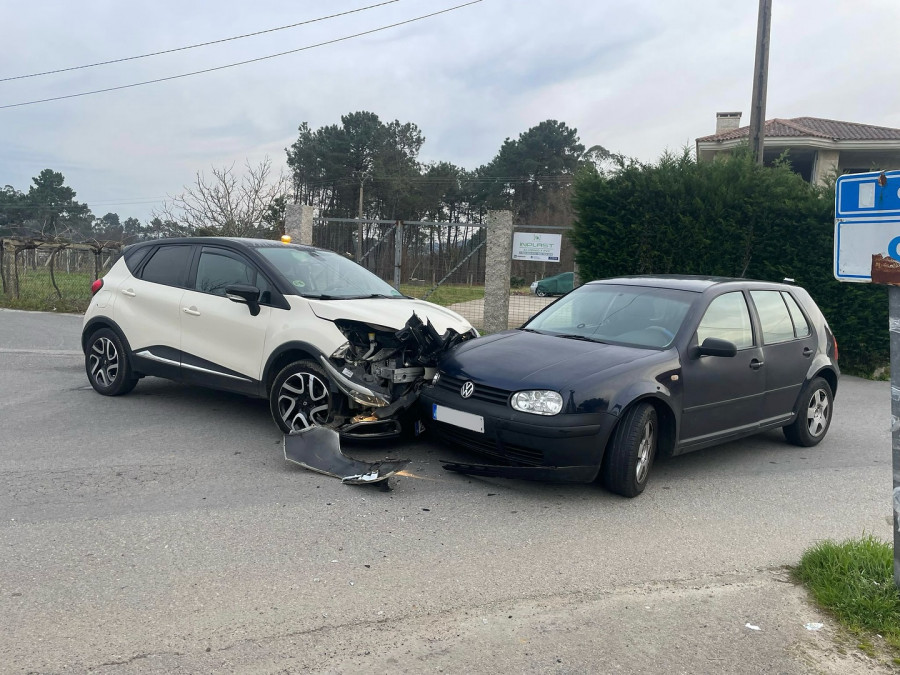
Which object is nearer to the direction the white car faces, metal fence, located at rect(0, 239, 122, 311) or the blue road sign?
the blue road sign

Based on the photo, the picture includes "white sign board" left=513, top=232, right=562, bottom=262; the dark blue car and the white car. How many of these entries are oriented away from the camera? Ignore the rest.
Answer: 0

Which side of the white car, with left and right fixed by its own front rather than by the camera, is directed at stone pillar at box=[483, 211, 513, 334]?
left

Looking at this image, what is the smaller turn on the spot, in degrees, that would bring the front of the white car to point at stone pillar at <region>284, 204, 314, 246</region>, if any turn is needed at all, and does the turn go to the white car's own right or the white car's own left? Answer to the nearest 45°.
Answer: approximately 135° to the white car's own left

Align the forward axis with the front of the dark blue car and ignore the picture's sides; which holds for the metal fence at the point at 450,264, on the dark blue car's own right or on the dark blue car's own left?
on the dark blue car's own right

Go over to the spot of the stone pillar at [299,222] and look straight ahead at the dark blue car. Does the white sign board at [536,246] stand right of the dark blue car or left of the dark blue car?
left

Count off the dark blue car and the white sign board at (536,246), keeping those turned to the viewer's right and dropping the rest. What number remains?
0

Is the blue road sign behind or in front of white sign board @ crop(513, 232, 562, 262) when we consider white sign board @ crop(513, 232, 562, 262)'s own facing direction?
in front

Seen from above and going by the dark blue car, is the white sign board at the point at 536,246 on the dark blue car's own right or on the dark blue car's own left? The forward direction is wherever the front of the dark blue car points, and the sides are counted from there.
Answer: on the dark blue car's own right

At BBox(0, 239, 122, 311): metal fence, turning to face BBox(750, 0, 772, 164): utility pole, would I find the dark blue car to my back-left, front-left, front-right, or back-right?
front-right

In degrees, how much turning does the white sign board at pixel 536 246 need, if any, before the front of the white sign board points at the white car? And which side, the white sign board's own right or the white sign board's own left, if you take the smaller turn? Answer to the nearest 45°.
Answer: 0° — it already faces it

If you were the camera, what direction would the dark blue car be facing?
facing the viewer and to the left of the viewer

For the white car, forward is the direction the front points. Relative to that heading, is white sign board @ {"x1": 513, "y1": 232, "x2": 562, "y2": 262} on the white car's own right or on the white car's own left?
on the white car's own left

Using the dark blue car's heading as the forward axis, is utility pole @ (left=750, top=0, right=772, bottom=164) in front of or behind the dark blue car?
behind

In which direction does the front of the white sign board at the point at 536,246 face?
toward the camera

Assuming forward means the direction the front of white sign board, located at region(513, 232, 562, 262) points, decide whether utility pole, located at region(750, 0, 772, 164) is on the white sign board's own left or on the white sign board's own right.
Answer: on the white sign board's own left
